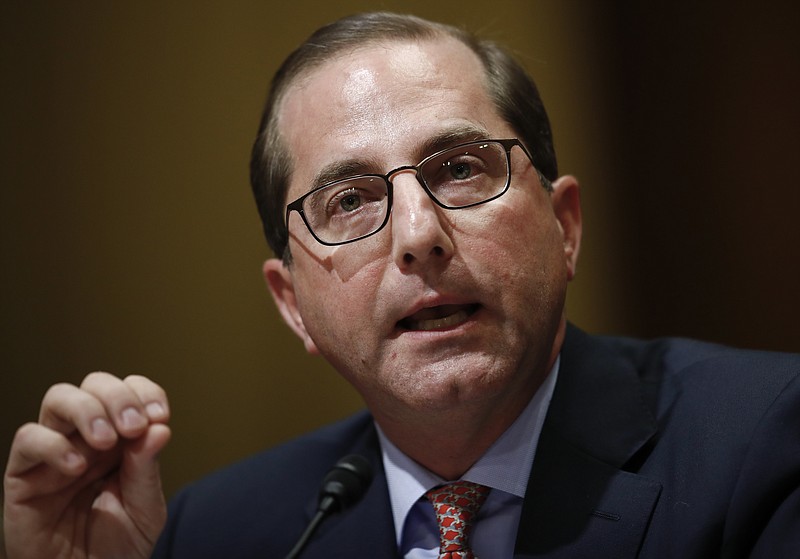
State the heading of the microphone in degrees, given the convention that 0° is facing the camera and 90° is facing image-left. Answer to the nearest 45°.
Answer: approximately 225°

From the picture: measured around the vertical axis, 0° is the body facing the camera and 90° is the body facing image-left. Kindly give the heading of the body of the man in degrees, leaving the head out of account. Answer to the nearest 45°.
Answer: approximately 0°
